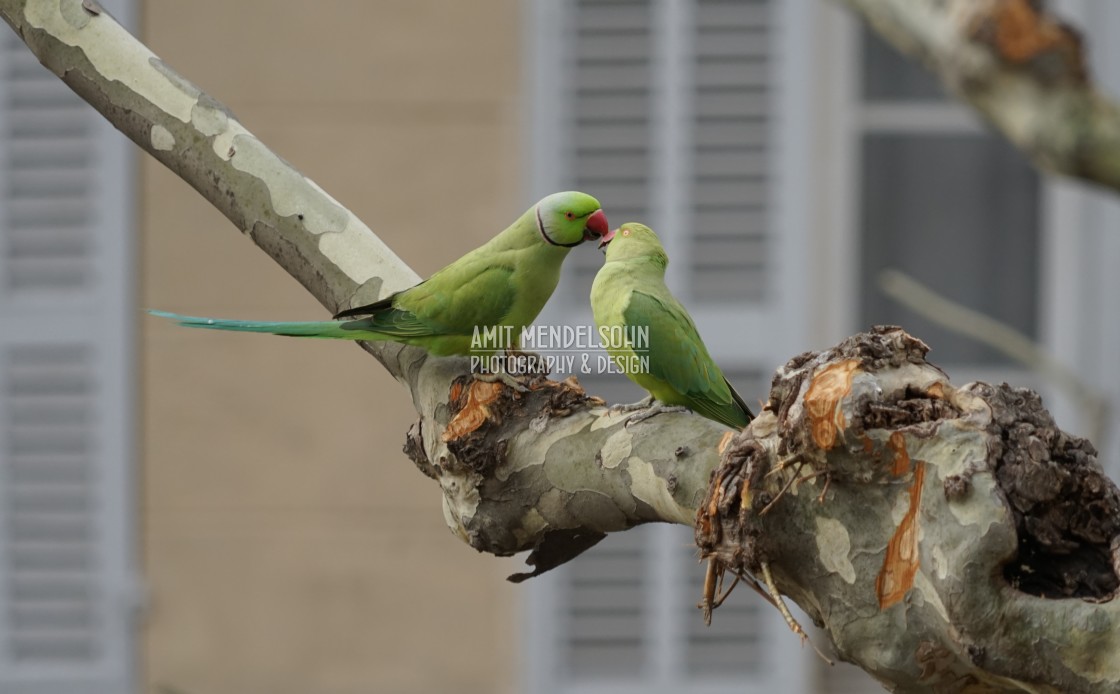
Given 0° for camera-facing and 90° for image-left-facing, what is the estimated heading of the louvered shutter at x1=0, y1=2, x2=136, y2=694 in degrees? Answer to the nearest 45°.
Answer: approximately 0°

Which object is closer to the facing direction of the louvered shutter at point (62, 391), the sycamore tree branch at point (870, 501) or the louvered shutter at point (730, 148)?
the sycamore tree branch

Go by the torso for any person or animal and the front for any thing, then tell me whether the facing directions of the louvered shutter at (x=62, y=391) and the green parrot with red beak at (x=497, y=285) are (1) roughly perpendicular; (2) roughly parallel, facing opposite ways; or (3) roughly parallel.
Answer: roughly perpendicular

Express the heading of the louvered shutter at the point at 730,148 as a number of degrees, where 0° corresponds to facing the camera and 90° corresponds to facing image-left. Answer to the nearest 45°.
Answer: approximately 0°

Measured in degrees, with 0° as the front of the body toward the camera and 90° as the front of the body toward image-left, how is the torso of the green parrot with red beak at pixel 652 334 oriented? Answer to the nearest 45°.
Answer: approximately 90°

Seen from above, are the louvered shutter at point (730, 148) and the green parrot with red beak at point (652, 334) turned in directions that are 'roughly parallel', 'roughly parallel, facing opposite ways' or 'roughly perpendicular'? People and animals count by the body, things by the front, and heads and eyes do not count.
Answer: roughly perpendicular

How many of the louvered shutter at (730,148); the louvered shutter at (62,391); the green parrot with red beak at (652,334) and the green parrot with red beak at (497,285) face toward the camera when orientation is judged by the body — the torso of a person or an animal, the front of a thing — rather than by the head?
2

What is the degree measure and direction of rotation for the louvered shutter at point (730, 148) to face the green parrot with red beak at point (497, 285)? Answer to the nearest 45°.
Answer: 0° — it already faces it

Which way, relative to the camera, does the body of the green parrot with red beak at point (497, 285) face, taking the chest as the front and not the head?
to the viewer's right

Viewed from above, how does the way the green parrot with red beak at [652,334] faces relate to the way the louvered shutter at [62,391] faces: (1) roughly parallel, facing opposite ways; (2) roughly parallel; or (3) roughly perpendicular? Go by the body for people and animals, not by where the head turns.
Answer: roughly perpendicular

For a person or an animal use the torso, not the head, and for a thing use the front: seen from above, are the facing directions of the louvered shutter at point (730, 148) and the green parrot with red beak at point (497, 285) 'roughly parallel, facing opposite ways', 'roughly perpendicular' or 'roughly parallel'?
roughly perpendicular

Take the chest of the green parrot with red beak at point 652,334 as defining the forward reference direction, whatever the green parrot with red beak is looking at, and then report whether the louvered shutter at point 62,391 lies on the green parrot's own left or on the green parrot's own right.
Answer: on the green parrot's own right
